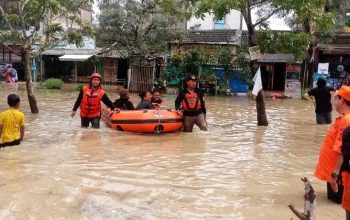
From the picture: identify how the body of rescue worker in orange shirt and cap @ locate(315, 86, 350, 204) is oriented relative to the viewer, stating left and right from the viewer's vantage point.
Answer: facing to the left of the viewer

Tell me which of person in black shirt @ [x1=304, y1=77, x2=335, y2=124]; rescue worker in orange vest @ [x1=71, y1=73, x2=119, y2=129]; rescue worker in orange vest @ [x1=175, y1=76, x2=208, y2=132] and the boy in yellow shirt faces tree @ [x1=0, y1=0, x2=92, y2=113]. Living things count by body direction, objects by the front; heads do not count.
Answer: the boy in yellow shirt

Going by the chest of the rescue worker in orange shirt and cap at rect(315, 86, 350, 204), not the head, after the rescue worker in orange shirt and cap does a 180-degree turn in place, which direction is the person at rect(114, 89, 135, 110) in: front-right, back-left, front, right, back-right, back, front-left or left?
back-left

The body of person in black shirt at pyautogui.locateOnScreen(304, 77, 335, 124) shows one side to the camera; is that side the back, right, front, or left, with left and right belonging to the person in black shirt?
back

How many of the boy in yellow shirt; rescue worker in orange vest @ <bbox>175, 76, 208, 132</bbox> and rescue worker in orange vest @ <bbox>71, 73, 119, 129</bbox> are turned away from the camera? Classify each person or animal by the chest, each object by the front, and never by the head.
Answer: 1

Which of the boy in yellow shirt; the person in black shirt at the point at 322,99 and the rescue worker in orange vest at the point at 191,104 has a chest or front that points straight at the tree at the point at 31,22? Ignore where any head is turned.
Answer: the boy in yellow shirt

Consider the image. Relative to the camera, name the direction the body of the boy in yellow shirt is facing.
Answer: away from the camera

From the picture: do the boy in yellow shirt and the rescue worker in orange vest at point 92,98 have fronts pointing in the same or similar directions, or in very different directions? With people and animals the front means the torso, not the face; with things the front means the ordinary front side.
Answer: very different directions

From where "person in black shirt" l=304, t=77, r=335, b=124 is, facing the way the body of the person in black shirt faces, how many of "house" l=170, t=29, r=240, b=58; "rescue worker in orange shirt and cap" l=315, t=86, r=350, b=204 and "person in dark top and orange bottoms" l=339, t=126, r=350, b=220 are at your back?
2

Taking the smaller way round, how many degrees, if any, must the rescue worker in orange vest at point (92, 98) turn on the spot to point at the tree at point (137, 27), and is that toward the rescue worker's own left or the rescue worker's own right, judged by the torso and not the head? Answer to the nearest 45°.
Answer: approximately 180°

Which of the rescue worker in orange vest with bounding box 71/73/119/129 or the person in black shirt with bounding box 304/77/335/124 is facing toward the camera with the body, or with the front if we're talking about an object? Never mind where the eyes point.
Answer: the rescue worker in orange vest

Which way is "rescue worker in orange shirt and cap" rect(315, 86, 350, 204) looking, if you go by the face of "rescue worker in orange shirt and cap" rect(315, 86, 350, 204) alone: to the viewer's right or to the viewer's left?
to the viewer's left

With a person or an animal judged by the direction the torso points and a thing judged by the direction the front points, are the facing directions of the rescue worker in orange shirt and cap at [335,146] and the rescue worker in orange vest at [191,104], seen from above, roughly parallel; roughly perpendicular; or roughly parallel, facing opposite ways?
roughly perpendicular

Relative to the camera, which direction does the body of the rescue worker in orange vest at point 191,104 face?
toward the camera

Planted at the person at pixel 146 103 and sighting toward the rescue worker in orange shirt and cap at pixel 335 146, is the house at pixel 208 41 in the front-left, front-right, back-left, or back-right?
back-left

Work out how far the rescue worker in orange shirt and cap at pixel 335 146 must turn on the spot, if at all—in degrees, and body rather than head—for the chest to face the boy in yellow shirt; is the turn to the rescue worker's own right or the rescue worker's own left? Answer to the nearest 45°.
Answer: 0° — they already face them

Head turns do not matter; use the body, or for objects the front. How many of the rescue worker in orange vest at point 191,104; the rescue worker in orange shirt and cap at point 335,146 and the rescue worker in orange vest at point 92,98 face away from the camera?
0

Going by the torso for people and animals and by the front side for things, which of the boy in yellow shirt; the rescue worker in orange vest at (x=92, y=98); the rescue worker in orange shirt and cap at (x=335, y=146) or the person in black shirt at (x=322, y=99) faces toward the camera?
the rescue worker in orange vest at (x=92, y=98)

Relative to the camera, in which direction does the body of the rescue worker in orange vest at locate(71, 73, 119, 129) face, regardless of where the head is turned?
toward the camera
